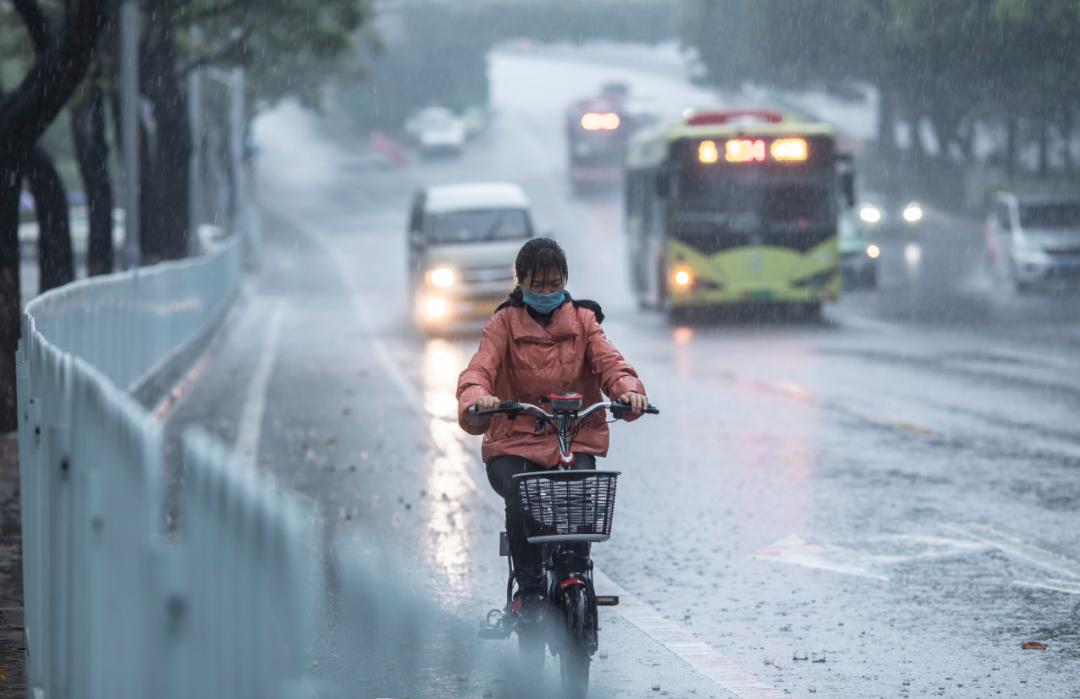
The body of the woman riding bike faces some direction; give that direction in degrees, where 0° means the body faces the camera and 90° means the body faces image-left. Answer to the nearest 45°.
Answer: approximately 0°

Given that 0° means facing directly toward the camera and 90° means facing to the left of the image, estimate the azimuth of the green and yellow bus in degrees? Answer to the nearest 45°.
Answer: approximately 0°

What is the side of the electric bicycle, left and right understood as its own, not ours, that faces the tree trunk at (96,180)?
back

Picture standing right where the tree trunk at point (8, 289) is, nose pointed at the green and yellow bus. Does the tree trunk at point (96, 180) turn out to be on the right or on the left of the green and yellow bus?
left

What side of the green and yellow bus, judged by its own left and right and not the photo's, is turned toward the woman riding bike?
front

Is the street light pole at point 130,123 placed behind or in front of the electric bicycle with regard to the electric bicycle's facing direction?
behind
